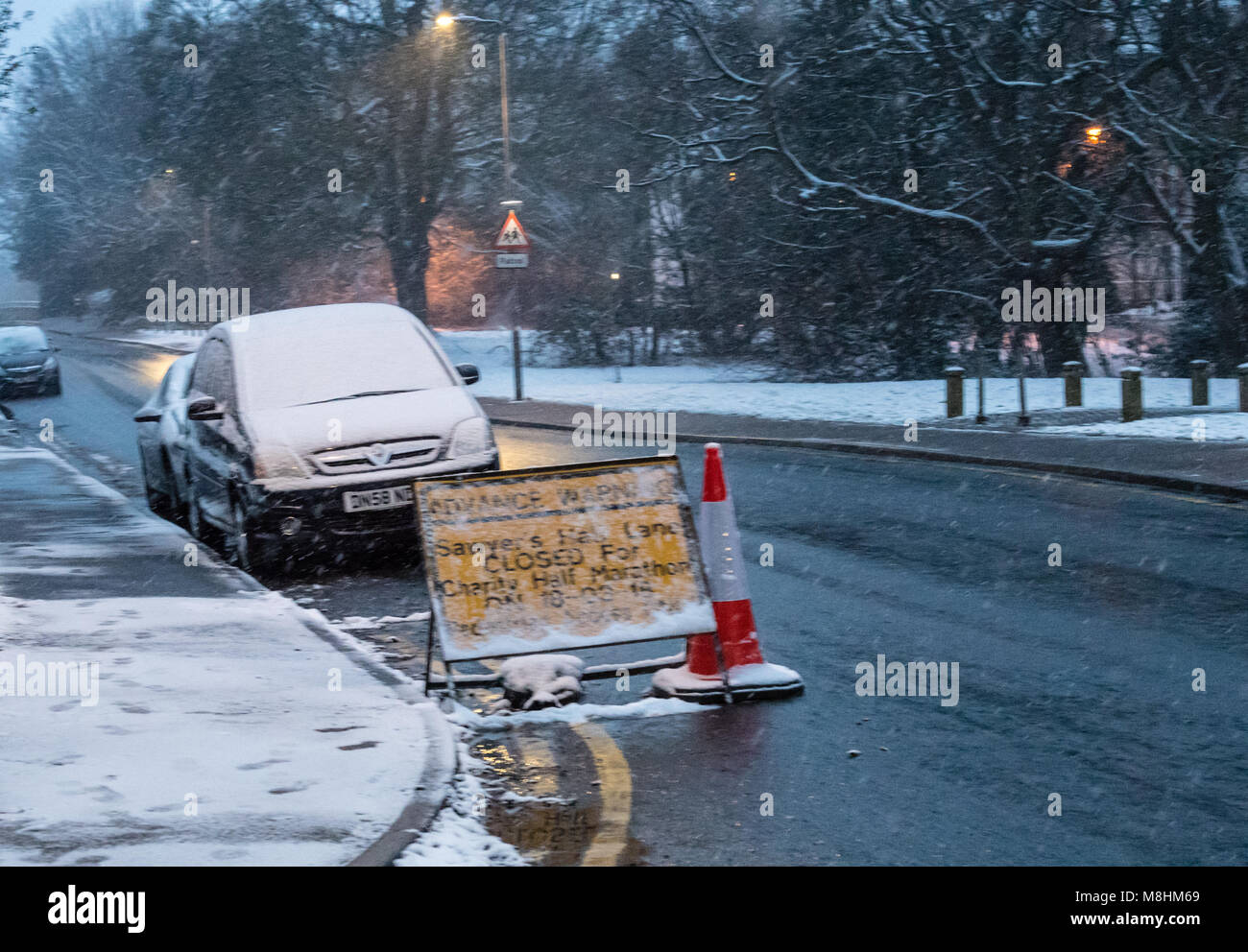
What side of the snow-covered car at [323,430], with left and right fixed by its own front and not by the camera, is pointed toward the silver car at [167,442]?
back

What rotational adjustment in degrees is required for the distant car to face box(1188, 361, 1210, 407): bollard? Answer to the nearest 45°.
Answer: approximately 45° to its left

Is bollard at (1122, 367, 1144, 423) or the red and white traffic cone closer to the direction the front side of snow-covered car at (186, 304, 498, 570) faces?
the red and white traffic cone

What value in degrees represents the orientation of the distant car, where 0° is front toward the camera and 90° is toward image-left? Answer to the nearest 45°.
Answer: approximately 0°

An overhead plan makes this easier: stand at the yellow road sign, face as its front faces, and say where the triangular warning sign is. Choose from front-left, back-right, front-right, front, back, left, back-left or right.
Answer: back

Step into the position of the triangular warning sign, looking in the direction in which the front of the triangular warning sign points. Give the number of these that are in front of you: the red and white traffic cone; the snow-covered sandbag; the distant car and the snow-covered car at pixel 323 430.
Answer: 3

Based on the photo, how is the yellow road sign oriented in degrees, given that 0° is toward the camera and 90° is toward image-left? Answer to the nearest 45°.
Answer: approximately 0°

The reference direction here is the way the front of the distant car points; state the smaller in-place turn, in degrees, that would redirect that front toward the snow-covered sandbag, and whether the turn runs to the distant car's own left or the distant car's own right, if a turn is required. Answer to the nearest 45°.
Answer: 0° — it already faces it

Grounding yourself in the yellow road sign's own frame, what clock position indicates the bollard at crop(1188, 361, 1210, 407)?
The bollard is roughly at 7 o'clock from the yellow road sign.

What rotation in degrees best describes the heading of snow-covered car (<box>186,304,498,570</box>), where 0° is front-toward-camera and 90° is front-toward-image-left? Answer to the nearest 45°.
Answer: approximately 315°

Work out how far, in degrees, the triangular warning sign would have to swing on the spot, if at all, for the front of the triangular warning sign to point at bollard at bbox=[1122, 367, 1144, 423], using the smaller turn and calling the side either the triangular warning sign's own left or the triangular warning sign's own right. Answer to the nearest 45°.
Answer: approximately 45° to the triangular warning sign's own left

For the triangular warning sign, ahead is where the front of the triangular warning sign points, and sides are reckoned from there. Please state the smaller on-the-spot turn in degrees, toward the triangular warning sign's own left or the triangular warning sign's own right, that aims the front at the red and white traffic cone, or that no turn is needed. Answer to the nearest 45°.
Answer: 0° — it already faces it

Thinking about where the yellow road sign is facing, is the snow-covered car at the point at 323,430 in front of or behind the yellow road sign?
behind
